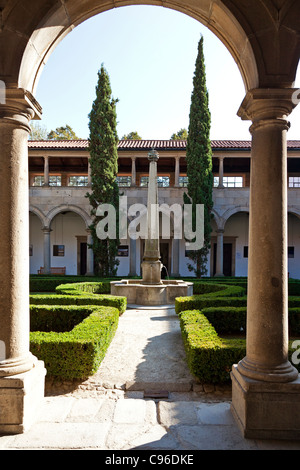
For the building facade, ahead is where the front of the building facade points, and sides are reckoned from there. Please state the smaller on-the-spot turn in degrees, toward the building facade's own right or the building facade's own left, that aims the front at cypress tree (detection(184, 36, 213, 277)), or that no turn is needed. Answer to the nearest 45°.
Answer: approximately 45° to the building facade's own left

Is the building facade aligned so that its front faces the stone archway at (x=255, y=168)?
yes

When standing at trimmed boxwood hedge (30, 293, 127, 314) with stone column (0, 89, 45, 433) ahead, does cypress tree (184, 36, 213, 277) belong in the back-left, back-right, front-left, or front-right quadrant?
back-left

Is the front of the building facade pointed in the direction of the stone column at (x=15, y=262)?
yes

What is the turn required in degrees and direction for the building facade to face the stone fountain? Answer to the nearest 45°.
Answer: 0° — it already faces it

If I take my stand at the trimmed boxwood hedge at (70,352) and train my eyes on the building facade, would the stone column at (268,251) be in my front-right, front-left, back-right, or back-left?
back-right

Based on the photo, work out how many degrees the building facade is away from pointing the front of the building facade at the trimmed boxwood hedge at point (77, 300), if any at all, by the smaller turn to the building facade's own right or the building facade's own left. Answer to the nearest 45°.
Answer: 0° — it already faces it

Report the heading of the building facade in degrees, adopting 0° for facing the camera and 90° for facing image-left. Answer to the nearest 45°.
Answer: approximately 0°

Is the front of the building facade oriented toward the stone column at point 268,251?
yes
